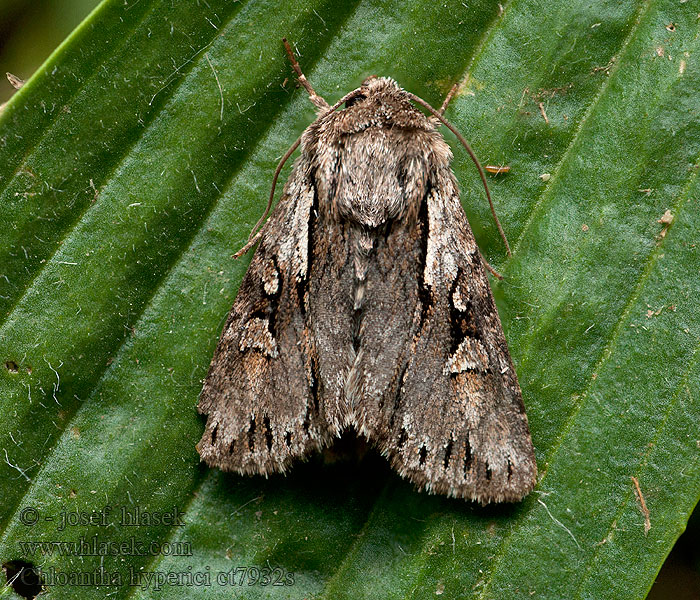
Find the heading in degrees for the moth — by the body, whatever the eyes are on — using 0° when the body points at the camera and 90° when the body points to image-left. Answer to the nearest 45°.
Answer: approximately 180°
